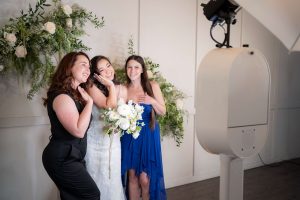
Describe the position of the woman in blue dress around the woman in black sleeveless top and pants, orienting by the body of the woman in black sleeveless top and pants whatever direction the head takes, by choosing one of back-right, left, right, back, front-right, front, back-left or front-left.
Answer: front-left

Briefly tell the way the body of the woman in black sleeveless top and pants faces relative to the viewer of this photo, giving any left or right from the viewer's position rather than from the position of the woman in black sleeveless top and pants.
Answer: facing to the right of the viewer

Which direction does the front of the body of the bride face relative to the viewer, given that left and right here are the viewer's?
facing the viewer and to the right of the viewer

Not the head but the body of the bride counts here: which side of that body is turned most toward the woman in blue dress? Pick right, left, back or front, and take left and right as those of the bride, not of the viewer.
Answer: left

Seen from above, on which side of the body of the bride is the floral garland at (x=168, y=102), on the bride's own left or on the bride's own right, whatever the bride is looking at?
on the bride's own left

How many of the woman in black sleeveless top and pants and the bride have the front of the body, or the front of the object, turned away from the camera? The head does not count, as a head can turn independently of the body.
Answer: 0
